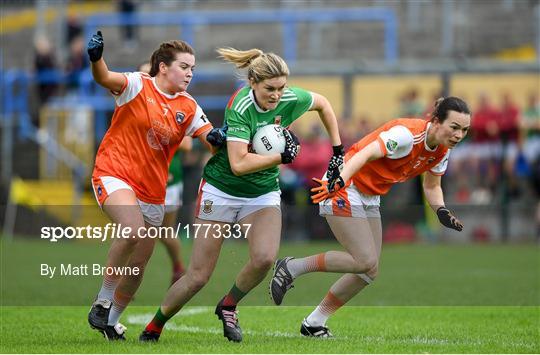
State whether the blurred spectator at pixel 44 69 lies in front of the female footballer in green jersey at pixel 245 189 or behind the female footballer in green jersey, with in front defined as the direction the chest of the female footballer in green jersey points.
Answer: behind

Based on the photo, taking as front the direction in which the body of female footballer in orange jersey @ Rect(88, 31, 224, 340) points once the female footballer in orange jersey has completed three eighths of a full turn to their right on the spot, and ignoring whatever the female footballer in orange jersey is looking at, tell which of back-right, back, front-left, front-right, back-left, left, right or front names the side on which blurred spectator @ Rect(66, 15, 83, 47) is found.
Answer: right

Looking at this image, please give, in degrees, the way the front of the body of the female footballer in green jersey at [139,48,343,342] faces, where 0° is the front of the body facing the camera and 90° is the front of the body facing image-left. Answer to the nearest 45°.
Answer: approximately 315°

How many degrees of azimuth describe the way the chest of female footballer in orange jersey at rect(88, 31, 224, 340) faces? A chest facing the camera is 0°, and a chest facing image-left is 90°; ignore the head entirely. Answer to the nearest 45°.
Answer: approximately 315°

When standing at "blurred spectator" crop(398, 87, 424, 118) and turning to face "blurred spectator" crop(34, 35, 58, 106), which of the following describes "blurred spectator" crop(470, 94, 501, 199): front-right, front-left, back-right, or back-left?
back-right

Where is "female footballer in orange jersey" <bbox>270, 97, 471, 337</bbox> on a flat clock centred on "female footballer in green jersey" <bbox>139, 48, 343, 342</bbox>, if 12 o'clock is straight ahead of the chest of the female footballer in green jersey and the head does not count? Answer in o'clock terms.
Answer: The female footballer in orange jersey is roughly at 10 o'clock from the female footballer in green jersey.

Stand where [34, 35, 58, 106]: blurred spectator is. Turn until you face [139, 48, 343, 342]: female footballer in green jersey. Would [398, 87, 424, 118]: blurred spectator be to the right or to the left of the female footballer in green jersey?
left

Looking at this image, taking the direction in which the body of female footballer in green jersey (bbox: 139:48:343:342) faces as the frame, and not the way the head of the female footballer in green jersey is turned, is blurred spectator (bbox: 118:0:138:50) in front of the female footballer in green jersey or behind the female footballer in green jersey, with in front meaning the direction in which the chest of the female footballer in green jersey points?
behind

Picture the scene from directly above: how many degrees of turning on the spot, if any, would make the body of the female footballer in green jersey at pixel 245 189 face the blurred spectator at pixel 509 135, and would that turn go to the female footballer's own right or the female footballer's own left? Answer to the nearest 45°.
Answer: approximately 90° to the female footballer's own left

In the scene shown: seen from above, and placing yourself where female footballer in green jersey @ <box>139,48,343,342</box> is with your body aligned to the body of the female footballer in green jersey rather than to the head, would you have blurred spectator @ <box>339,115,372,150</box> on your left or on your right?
on your left
